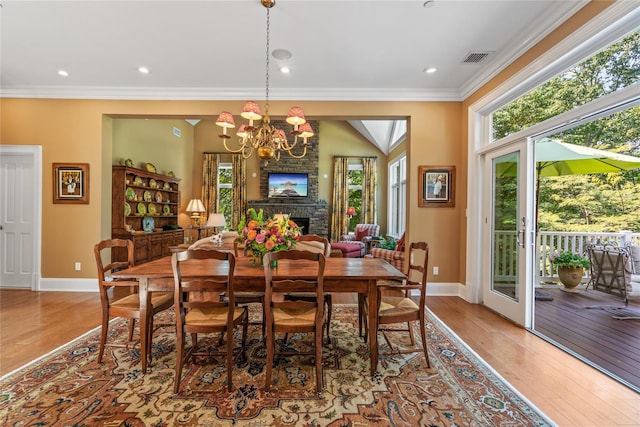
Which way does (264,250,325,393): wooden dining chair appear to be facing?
away from the camera

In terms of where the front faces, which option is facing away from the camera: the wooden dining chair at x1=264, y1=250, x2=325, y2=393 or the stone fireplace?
the wooden dining chair

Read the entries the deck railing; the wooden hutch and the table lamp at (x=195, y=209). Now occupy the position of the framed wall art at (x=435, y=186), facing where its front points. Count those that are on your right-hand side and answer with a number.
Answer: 2

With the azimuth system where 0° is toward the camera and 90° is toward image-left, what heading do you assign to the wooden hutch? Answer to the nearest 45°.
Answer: approximately 315°

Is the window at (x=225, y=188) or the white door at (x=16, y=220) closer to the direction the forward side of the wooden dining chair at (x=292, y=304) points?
the window

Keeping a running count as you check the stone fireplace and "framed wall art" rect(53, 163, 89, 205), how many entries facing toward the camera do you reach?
2

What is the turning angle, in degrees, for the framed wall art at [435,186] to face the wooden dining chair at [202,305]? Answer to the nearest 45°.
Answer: approximately 45° to its right

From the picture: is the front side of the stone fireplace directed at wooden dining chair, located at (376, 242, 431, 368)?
yes

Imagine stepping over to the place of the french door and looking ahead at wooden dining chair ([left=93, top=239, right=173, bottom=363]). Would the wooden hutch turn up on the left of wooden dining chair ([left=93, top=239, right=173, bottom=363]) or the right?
right

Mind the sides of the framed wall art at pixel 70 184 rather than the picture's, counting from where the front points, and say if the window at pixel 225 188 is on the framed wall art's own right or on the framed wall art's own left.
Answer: on the framed wall art's own left

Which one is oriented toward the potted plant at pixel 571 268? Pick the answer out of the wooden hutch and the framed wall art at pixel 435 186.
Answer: the wooden hutch

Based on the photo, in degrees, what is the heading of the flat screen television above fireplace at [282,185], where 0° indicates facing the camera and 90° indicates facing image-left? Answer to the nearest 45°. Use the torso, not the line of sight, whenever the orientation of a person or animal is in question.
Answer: approximately 0°
